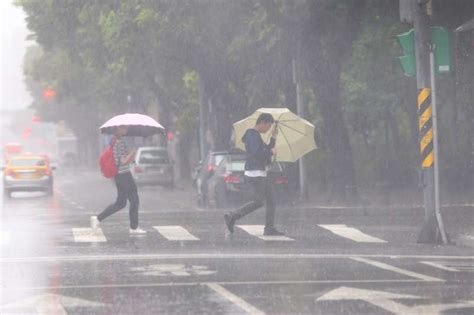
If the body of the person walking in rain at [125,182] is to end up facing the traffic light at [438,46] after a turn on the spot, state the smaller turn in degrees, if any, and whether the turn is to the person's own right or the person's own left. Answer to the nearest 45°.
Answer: approximately 45° to the person's own right

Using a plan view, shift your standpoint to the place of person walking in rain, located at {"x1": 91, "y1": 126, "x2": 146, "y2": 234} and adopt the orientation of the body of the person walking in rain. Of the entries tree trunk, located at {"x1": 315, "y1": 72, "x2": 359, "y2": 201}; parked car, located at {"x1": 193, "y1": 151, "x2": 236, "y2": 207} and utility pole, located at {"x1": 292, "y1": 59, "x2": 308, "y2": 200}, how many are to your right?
0

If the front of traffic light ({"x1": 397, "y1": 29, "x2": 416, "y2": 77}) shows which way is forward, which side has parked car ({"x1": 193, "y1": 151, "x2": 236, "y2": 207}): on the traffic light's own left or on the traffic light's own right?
on the traffic light's own right

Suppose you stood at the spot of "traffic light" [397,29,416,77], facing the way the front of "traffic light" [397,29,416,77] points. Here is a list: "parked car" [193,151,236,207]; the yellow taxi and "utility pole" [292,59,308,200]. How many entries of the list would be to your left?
0

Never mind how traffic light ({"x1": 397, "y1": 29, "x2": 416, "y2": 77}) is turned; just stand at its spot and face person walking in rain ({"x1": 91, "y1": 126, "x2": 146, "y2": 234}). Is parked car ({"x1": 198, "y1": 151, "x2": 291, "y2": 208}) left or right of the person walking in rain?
right

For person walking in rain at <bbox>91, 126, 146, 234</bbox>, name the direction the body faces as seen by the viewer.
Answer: to the viewer's right
